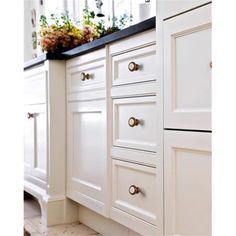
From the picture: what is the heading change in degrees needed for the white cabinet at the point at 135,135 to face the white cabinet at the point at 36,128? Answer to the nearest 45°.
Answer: approximately 90° to its right

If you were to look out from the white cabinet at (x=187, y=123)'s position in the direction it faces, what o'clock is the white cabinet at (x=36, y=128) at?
the white cabinet at (x=36, y=128) is roughly at 3 o'clock from the white cabinet at (x=187, y=123).

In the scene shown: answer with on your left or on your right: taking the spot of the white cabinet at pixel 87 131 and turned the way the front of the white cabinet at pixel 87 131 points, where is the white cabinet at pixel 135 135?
on your left

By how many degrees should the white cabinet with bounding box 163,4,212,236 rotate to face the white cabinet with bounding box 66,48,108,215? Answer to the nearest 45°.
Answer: approximately 90° to its right

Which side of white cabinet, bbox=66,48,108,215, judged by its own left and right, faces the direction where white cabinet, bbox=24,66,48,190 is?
right

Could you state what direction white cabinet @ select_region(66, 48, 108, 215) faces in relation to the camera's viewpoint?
facing the viewer and to the left of the viewer

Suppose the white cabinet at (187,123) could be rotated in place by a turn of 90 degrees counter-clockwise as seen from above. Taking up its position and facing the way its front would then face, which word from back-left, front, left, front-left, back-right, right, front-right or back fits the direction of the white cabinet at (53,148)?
back

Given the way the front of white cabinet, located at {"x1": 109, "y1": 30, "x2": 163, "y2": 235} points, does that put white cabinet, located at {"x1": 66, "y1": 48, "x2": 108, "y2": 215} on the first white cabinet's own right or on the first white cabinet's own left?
on the first white cabinet's own right

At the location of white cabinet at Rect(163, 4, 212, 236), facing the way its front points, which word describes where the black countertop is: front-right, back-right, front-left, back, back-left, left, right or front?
right
